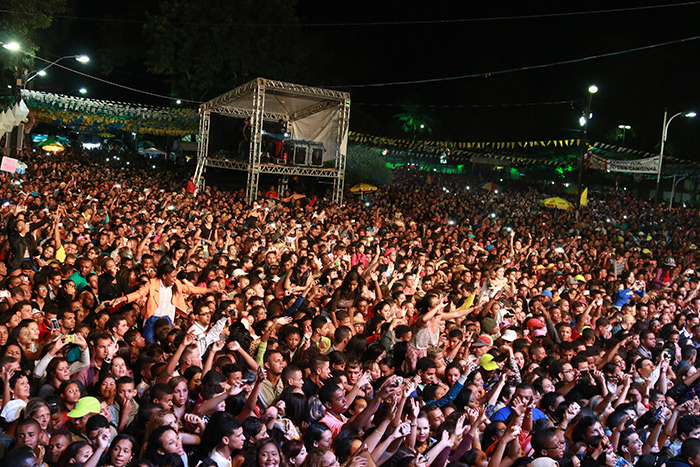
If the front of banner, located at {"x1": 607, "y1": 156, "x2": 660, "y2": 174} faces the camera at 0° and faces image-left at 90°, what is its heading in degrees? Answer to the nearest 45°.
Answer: approximately 0°

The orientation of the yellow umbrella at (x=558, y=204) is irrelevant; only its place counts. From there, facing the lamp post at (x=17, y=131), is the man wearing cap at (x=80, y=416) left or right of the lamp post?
left

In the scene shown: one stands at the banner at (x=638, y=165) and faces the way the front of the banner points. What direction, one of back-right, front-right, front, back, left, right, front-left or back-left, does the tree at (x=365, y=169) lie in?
right

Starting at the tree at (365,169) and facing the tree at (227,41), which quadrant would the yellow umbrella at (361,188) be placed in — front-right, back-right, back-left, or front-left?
back-left

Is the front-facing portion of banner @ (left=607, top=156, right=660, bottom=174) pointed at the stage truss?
no

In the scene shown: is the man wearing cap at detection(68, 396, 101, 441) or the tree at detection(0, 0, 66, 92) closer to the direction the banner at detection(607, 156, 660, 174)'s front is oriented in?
the man wearing cap

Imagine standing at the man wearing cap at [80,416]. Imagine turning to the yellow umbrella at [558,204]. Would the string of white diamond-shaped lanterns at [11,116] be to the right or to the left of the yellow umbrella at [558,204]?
left

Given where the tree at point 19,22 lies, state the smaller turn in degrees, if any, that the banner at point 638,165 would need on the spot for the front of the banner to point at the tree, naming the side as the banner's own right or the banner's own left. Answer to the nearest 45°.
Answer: approximately 90° to the banner's own right

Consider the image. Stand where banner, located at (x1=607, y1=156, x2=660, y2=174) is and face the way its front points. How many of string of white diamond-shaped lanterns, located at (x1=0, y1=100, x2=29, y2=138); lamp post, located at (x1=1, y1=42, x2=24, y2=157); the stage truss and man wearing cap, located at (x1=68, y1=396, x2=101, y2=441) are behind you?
0

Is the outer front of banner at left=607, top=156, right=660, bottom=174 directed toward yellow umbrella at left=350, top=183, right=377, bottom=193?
no

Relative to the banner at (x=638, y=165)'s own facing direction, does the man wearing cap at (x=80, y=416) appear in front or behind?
in front

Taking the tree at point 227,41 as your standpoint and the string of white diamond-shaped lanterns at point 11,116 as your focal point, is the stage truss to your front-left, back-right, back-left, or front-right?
front-left

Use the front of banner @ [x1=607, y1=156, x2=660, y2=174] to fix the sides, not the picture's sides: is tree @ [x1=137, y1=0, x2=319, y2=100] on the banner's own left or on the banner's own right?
on the banner's own right

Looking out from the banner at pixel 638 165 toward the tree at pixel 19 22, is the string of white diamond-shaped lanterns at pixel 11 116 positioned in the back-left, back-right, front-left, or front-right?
front-left

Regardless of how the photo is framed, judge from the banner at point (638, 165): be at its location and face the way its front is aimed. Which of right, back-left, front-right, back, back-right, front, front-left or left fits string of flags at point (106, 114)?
right

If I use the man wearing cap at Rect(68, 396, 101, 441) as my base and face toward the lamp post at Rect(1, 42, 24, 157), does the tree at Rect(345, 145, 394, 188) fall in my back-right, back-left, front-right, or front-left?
front-right
